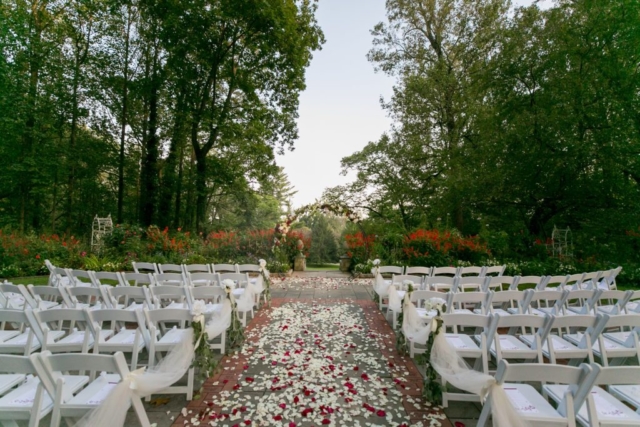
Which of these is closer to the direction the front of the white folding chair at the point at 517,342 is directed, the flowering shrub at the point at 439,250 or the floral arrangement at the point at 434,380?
the flowering shrub

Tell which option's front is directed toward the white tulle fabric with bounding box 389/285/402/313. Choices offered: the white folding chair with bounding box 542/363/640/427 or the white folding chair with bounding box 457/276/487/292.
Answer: the white folding chair with bounding box 542/363/640/427

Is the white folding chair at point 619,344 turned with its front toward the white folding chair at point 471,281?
yes

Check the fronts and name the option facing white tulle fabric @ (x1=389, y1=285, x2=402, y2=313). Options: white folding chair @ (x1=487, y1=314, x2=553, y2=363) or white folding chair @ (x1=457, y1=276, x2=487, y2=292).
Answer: white folding chair @ (x1=487, y1=314, x2=553, y2=363)

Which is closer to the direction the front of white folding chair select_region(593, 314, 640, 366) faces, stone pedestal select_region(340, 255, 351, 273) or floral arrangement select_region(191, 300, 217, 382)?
the stone pedestal

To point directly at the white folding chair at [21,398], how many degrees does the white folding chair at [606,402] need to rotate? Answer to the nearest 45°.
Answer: approximately 90° to its left

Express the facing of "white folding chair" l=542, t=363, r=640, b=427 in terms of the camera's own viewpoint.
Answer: facing away from the viewer and to the left of the viewer

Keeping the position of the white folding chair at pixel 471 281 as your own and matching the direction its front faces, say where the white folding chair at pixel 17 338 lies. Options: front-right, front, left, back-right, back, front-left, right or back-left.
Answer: back-left

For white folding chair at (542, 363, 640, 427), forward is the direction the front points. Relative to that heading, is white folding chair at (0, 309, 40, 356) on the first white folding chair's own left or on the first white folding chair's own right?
on the first white folding chair's own left

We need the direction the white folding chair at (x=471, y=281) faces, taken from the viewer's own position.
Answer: facing away from the viewer

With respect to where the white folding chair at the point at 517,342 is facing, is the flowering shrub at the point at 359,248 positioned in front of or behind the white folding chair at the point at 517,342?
in front

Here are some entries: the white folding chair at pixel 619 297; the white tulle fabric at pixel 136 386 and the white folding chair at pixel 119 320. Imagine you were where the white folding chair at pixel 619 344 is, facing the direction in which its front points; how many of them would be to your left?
2

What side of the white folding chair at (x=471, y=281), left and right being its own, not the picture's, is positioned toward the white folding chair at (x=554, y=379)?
back

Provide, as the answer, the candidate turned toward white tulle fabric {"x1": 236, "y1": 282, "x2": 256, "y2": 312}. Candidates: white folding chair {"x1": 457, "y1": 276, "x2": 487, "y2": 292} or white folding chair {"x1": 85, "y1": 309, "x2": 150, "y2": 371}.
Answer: white folding chair {"x1": 85, "y1": 309, "x2": 150, "y2": 371}

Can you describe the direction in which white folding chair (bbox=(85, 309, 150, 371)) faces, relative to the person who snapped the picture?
facing away from the viewer and to the right of the viewer
